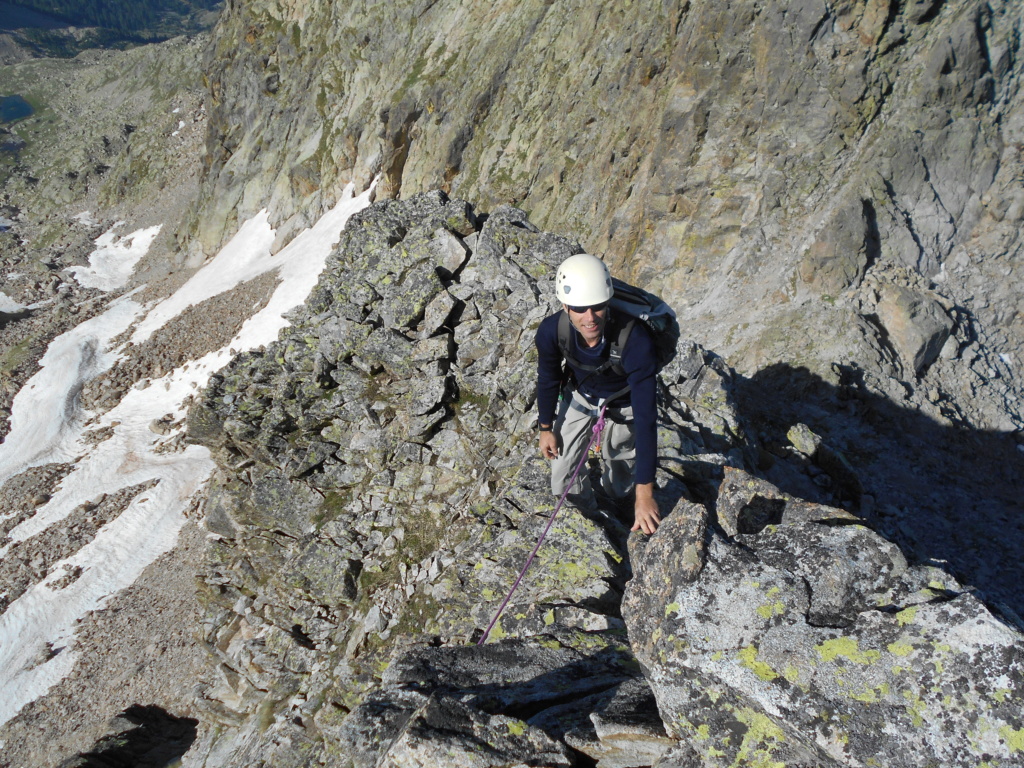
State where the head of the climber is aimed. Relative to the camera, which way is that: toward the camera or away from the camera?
toward the camera

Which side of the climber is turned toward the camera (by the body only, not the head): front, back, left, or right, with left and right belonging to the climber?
front

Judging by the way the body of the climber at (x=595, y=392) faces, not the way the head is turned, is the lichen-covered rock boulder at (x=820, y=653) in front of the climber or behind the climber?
in front
